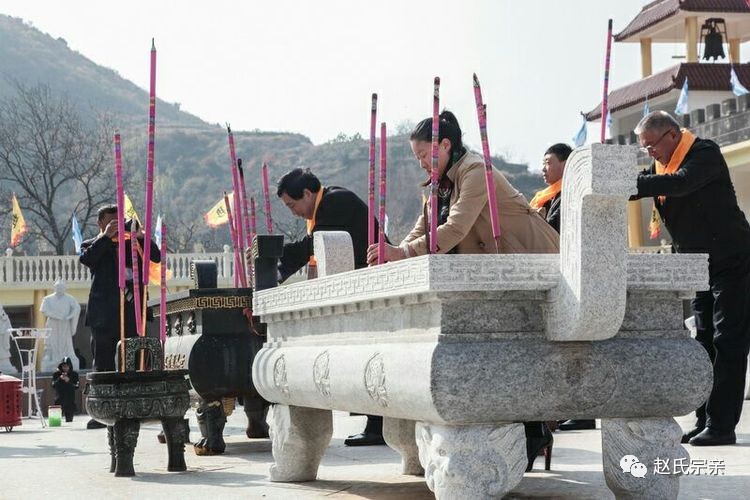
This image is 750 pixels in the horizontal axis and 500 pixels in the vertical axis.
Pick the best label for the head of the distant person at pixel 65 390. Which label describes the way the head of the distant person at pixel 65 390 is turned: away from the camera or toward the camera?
toward the camera

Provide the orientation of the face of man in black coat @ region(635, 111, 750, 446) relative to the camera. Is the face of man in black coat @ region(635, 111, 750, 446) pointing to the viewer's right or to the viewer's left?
to the viewer's left

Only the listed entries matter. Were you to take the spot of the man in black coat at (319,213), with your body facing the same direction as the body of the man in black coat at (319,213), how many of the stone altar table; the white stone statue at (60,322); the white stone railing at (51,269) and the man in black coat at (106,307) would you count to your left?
1

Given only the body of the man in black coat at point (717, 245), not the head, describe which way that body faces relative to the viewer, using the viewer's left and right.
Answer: facing to the left of the viewer

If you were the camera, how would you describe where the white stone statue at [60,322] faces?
facing the viewer

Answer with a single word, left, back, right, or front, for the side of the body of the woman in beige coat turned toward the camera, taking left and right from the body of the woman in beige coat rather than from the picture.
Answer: left

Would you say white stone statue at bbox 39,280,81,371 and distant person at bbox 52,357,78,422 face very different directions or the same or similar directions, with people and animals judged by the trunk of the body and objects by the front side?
same or similar directions

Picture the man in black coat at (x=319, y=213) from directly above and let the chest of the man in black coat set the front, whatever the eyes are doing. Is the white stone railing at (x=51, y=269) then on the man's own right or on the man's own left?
on the man's own right

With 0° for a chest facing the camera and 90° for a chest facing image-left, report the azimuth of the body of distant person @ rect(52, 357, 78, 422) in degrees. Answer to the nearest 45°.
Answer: approximately 0°

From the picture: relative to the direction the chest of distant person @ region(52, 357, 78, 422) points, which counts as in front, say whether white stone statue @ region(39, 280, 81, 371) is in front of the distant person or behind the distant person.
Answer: behind

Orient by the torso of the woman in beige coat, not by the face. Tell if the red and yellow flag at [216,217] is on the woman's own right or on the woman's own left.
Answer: on the woman's own right
